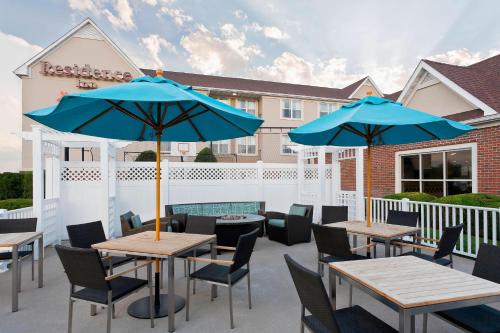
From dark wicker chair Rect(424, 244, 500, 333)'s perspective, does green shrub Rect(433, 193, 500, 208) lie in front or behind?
behind

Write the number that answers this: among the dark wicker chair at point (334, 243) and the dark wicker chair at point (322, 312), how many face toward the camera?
0

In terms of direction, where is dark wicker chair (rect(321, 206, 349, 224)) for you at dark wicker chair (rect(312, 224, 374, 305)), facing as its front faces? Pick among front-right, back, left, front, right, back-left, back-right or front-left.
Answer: front-left

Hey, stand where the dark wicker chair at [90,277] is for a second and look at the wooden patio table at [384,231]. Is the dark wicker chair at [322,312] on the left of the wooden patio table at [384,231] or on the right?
right

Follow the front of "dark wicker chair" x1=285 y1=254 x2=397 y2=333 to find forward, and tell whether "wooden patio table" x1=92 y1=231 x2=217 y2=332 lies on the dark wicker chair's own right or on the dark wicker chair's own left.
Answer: on the dark wicker chair's own left

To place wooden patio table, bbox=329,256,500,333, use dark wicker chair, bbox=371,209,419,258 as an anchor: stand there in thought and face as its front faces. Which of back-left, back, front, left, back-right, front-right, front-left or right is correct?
front-left

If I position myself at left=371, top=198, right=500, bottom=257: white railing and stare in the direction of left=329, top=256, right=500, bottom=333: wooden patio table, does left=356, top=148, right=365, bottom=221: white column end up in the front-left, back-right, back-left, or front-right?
back-right

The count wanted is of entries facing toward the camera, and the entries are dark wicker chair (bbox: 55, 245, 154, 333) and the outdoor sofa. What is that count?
1

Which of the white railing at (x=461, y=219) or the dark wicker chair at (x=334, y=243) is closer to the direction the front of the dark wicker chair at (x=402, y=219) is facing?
the dark wicker chair

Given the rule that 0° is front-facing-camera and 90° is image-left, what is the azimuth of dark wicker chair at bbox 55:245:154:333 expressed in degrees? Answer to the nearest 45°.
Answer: approximately 225°

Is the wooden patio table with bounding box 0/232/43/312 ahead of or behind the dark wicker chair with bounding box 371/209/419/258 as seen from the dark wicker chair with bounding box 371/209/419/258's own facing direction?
ahead

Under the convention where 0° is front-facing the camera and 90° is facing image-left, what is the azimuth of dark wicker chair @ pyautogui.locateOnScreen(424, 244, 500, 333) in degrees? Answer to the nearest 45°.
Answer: approximately 45°

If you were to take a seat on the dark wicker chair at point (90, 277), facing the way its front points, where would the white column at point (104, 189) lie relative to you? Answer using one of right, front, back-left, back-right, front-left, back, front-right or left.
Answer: front-left

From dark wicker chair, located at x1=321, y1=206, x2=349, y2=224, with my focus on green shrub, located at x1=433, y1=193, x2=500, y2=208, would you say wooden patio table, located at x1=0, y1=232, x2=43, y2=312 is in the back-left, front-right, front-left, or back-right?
back-right

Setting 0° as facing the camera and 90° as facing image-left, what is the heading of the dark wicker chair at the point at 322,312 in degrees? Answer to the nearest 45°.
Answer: approximately 225°

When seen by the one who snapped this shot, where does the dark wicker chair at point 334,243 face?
facing away from the viewer and to the right of the viewer

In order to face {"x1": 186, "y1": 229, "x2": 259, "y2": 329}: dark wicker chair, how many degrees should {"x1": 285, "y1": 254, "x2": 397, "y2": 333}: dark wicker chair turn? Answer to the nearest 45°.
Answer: approximately 90° to its left

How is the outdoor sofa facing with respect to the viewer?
toward the camera
